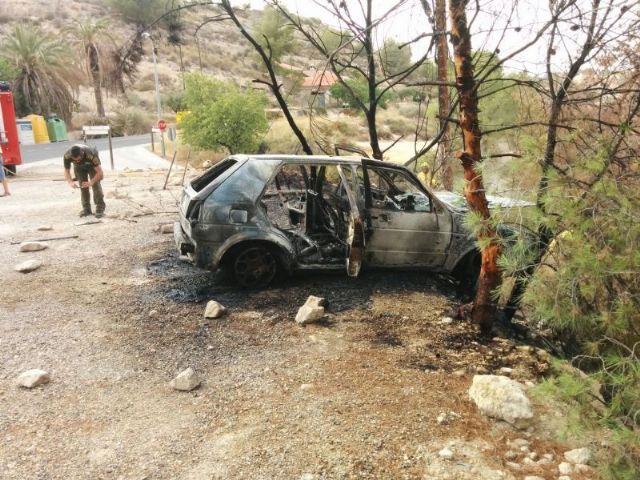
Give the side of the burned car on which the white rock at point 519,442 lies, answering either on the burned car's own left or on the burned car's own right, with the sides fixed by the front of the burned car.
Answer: on the burned car's own right

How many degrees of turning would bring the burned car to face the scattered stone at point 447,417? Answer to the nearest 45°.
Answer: approximately 90° to its right

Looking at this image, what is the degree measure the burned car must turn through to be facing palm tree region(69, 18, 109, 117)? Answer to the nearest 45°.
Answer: approximately 135° to its left

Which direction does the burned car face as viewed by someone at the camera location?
facing to the right of the viewer

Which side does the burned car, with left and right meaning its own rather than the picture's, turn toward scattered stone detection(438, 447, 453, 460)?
right

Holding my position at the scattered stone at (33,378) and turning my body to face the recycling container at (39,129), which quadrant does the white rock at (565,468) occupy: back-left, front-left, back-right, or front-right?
back-right

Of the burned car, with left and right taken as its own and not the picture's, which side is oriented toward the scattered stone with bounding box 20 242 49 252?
back

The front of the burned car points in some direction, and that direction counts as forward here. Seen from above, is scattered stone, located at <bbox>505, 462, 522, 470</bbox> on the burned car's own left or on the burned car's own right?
on the burned car's own right

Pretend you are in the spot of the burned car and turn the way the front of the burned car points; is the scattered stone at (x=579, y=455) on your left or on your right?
on your right

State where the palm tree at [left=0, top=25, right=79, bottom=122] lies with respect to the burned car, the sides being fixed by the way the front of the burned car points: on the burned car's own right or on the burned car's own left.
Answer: on the burned car's own left

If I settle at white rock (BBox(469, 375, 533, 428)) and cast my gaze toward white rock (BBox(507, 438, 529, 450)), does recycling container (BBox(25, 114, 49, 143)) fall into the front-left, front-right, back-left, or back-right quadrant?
back-right

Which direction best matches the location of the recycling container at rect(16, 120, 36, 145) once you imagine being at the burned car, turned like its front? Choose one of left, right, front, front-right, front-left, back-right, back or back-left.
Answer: back-left

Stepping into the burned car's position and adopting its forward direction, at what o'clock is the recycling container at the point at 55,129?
The recycling container is roughly at 8 o'clock from the burned car.

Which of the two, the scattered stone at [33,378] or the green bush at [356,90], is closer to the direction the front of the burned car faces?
the green bush
